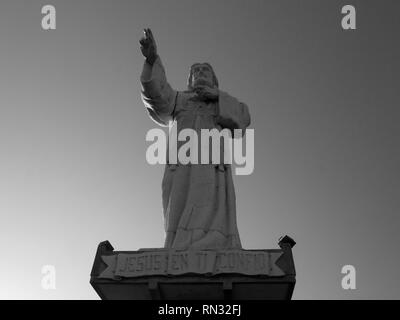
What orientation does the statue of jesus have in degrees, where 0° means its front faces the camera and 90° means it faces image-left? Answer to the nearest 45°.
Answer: approximately 0°
